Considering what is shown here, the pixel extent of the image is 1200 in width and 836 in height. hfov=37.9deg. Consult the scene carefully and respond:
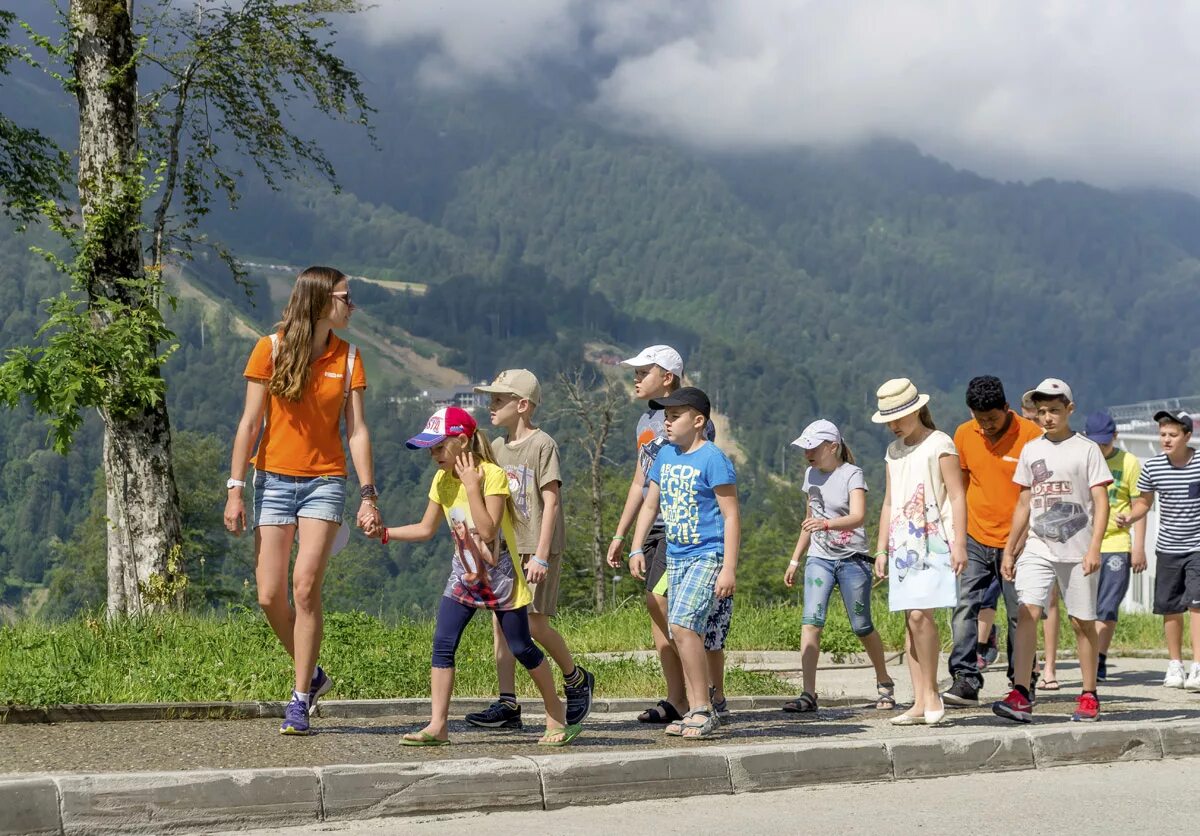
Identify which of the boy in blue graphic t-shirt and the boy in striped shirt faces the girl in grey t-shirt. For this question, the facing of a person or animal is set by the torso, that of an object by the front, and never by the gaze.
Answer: the boy in striped shirt

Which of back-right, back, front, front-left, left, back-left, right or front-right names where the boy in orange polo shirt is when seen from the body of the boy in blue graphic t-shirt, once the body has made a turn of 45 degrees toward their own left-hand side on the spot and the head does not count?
back-left

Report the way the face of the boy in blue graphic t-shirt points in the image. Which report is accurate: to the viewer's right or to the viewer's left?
to the viewer's left

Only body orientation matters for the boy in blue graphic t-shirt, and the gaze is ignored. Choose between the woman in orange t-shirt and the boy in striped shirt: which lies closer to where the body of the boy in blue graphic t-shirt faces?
the woman in orange t-shirt

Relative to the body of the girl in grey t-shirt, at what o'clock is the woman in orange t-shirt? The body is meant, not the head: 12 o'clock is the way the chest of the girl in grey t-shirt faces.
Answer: The woman in orange t-shirt is roughly at 12 o'clock from the girl in grey t-shirt.

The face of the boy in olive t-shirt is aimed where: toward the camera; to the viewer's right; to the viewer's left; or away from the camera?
to the viewer's left

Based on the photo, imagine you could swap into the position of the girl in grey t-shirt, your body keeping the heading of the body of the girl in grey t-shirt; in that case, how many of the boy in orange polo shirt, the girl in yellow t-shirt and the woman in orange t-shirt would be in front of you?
2
